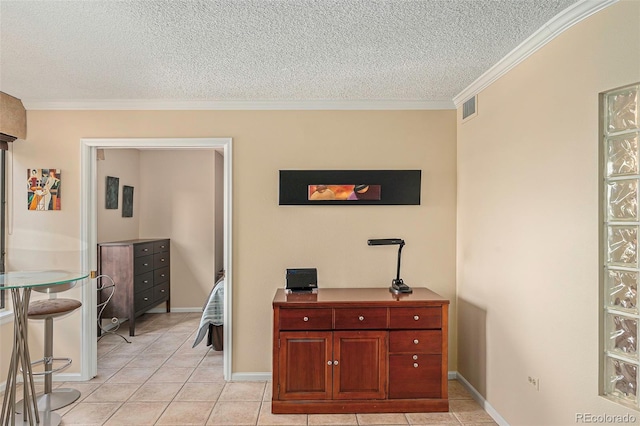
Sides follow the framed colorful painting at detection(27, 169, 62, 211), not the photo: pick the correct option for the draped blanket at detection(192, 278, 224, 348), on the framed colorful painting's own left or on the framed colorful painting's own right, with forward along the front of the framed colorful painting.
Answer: on the framed colorful painting's own left

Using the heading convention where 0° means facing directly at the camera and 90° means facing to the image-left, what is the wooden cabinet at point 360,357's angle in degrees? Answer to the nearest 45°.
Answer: approximately 0°

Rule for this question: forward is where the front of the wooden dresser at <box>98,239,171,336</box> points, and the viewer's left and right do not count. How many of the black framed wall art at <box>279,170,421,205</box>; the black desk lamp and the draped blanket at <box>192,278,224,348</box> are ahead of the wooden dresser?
3

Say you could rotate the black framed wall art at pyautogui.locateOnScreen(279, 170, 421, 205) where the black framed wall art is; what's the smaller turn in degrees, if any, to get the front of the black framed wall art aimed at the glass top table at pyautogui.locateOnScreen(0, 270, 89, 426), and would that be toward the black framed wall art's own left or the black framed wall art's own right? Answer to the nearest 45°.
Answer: approximately 45° to the black framed wall art's own right

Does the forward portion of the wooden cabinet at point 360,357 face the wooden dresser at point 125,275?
no

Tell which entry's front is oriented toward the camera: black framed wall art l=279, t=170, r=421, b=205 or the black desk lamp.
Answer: the black framed wall art

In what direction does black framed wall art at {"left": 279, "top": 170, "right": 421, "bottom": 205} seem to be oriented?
toward the camera

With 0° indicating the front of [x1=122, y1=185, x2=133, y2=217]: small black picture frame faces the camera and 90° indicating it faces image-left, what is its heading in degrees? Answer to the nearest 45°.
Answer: approximately 315°

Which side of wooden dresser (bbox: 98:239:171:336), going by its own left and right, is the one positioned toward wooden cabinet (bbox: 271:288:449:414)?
front

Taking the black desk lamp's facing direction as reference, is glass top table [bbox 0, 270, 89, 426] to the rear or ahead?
ahead

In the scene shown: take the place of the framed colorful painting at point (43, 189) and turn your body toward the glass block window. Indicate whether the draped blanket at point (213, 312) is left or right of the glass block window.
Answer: left

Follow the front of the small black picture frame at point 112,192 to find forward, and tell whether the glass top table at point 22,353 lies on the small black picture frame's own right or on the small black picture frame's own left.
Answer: on the small black picture frame's own right

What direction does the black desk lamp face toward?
to the viewer's left

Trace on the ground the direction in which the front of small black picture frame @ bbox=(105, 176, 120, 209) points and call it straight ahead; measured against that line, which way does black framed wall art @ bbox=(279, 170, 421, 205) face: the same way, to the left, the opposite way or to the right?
to the right

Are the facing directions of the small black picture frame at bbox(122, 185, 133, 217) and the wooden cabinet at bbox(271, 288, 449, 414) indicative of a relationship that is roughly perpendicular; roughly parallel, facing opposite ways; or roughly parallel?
roughly perpendicular

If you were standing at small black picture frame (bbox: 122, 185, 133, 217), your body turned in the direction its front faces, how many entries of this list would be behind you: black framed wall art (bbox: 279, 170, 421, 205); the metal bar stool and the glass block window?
0

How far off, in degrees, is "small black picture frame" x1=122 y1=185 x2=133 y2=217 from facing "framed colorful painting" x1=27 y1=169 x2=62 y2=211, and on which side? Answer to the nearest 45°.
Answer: approximately 45° to its right

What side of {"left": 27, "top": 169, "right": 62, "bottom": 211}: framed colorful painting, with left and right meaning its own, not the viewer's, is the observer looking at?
front

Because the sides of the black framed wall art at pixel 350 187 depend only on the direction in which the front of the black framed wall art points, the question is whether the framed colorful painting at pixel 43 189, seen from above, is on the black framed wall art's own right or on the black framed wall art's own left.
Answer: on the black framed wall art's own right
